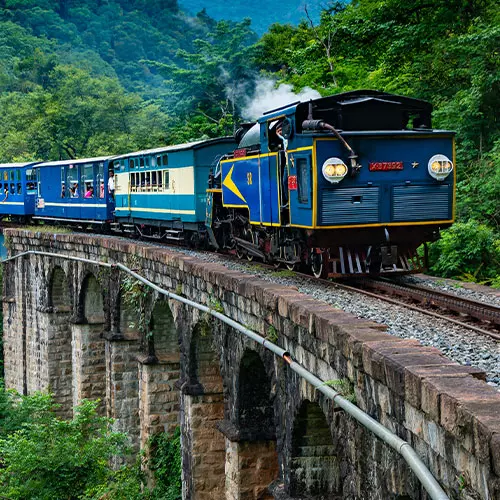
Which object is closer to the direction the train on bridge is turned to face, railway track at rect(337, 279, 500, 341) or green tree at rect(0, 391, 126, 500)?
the railway track

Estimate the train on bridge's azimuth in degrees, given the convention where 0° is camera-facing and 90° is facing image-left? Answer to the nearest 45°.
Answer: approximately 315°
